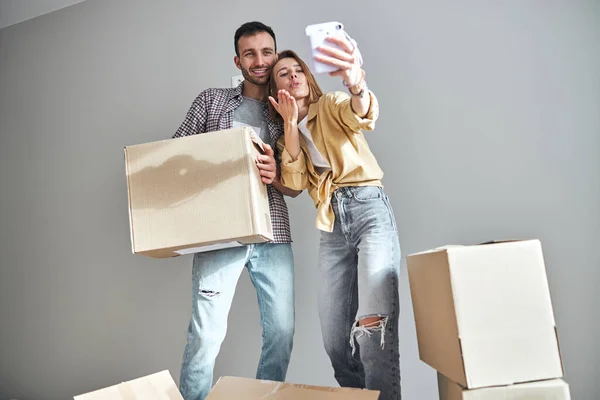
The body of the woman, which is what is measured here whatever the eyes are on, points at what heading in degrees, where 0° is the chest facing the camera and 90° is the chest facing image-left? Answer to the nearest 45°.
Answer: approximately 45°
